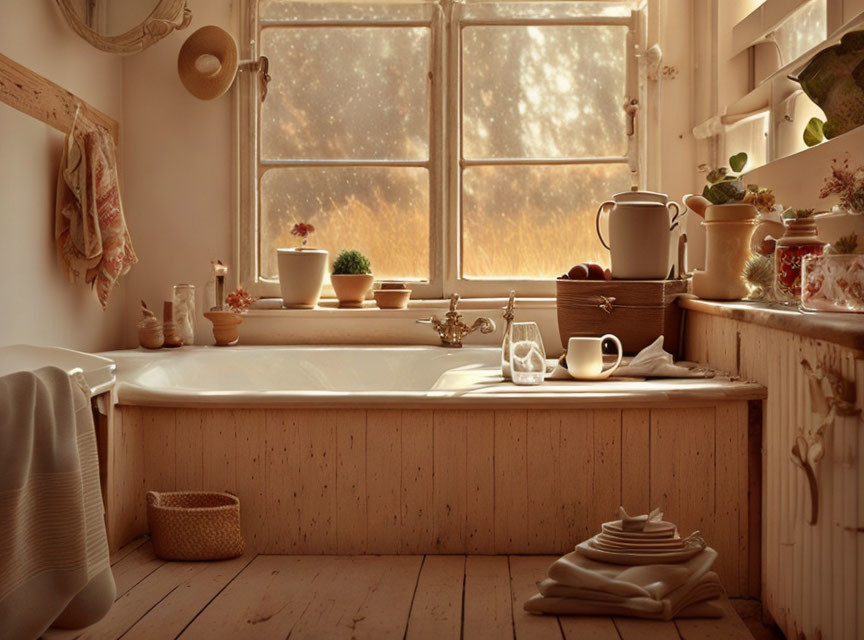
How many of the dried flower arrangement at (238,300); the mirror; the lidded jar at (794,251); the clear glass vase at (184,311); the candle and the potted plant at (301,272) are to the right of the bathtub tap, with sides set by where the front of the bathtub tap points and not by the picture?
5

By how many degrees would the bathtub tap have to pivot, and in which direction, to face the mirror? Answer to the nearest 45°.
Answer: approximately 90° to its right

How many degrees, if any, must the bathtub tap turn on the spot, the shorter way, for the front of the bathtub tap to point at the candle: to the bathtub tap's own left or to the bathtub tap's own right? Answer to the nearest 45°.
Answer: approximately 90° to the bathtub tap's own right

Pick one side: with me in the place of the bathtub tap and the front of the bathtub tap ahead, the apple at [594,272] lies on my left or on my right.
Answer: on my left

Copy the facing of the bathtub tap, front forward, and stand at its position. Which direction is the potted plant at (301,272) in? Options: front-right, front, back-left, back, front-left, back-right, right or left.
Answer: right

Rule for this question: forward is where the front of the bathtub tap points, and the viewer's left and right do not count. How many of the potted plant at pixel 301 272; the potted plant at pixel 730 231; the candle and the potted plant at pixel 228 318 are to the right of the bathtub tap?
3

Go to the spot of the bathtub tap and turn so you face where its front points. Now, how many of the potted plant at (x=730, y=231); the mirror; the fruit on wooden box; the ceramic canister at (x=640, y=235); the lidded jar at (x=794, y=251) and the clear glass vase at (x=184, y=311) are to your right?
2

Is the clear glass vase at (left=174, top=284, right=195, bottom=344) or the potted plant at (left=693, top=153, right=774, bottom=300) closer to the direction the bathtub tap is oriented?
the potted plant

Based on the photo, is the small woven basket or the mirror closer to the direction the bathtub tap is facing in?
the small woven basket

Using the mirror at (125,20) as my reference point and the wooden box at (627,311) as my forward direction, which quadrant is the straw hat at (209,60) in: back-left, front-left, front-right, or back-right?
front-left

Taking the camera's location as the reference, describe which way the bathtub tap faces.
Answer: facing the viewer

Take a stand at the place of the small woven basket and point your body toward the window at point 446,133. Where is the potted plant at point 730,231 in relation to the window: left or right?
right

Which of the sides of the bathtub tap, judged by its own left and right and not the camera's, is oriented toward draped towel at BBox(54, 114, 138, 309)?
right

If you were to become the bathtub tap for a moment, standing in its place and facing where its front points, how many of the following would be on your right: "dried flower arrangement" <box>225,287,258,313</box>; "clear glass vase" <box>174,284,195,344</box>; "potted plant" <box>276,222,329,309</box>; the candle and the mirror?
5

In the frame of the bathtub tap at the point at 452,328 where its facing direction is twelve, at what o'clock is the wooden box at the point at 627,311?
The wooden box is roughly at 10 o'clock from the bathtub tap.

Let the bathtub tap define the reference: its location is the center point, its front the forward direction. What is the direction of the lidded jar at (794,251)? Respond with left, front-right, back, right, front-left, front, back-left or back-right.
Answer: front-left

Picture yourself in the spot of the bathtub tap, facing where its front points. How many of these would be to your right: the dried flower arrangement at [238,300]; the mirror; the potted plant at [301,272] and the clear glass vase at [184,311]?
4

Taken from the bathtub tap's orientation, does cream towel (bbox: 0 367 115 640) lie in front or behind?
in front

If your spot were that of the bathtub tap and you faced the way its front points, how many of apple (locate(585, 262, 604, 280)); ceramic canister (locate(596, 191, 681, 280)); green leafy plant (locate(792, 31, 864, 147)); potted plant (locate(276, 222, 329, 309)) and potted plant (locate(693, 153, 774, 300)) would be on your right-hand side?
1
